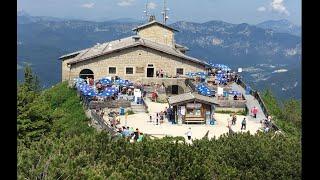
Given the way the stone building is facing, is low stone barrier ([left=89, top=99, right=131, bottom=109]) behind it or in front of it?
in front

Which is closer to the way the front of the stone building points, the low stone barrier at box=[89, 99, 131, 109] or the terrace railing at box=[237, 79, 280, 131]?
the low stone barrier

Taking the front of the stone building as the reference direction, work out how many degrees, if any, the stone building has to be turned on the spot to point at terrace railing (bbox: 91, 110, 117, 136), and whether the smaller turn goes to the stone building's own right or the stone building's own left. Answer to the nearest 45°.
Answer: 0° — it already faces it

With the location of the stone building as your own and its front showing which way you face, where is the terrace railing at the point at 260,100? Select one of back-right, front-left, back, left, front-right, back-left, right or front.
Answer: front-left

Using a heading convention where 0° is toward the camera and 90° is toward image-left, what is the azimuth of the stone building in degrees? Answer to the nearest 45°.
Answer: approximately 0°
